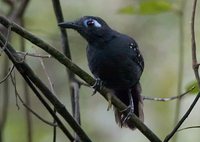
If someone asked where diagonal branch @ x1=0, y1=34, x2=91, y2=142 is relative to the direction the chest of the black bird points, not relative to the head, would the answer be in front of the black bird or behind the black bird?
in front

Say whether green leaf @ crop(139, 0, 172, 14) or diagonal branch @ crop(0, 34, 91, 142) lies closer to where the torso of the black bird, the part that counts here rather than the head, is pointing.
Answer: the diagonal branch

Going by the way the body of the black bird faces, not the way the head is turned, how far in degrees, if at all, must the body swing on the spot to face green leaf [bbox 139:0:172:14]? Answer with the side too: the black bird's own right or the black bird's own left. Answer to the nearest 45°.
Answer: approximately 135° to the black bird's own left

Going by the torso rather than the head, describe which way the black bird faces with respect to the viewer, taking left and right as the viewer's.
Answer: facing the viewer and to the left of the viewer
